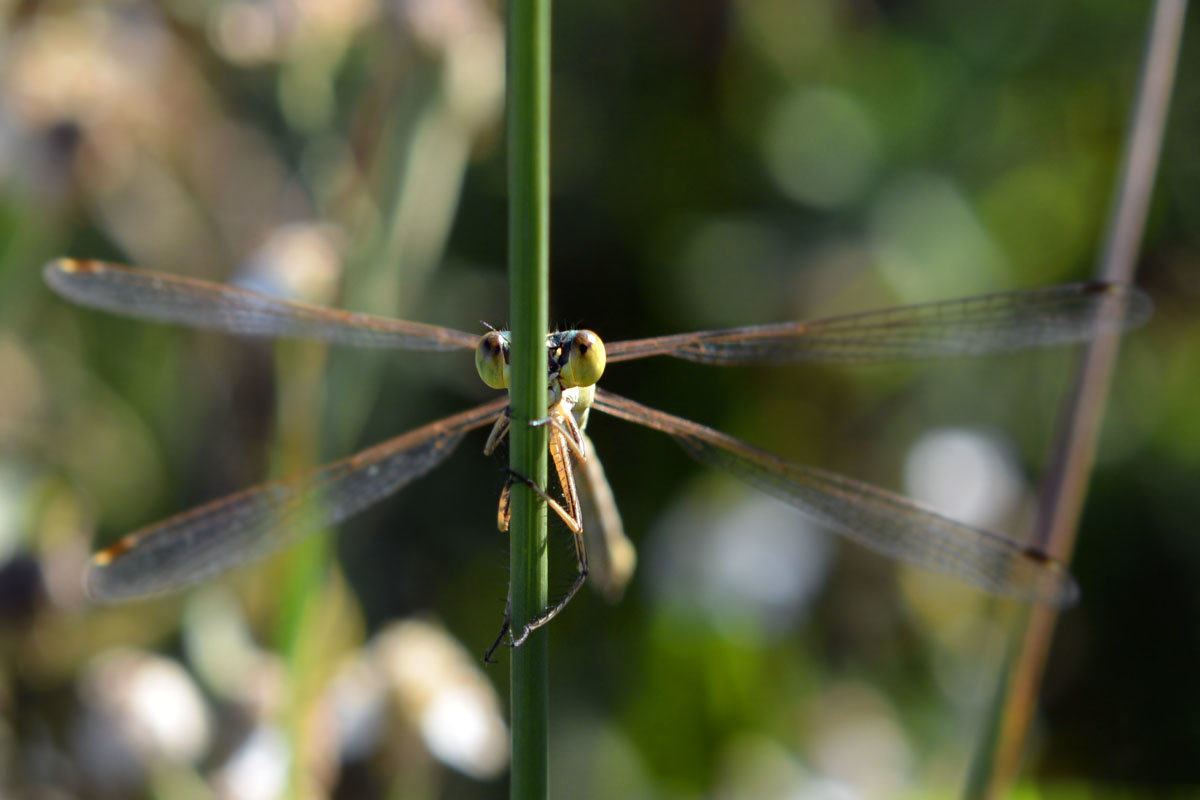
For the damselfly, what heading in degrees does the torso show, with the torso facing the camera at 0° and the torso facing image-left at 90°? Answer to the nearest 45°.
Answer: approximately 0°
